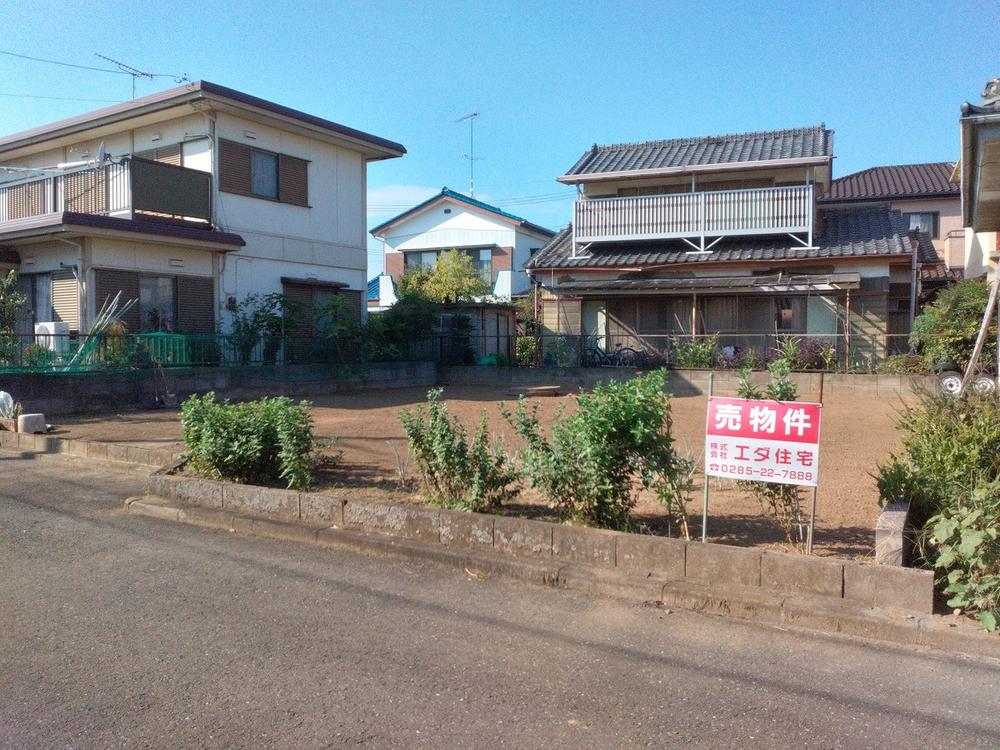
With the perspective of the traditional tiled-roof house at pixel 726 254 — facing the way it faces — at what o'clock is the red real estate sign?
The red real estate sign is roughly at 12 o'clock from the traditional tiled-roof house.

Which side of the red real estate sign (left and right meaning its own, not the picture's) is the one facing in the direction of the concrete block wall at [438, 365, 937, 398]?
back

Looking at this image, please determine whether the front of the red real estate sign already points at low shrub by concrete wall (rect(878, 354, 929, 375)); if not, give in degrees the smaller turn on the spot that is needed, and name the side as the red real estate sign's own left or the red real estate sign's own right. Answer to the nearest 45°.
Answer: approximately 180°

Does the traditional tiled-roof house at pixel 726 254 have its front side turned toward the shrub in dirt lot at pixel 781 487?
yes

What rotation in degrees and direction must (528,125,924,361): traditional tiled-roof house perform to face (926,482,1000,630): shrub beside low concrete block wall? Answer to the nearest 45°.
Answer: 0° — it already faces it

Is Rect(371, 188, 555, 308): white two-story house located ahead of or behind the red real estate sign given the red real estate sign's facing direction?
behind

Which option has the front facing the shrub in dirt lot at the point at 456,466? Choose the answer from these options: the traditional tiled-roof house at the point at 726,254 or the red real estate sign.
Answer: the traditional tiled-roof house

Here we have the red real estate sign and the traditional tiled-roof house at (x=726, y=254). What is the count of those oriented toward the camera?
2

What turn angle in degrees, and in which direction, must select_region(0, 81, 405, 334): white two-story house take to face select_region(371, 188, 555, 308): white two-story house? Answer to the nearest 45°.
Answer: approximately 180°

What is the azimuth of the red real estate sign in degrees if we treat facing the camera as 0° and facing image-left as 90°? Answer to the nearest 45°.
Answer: approximately 0°
